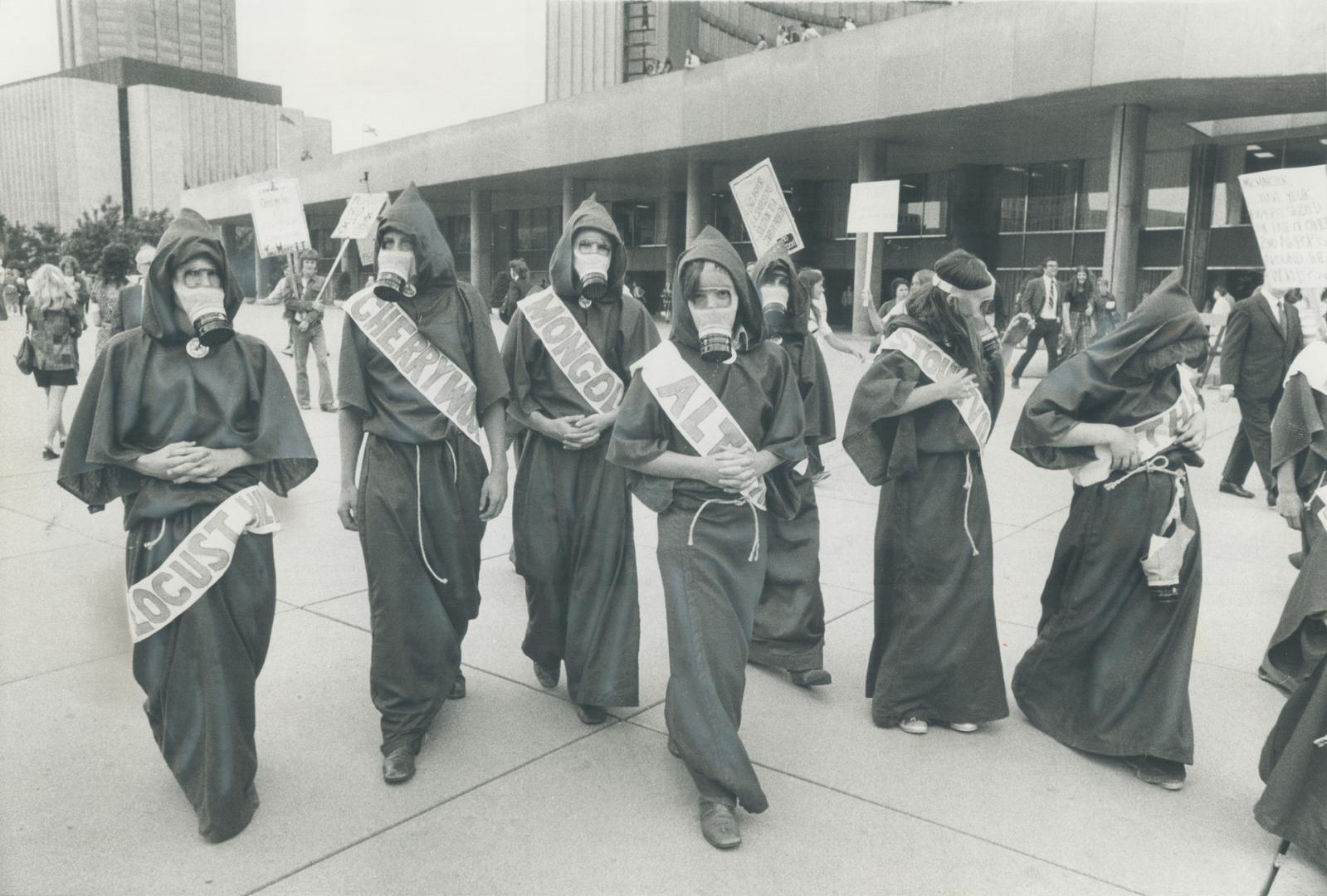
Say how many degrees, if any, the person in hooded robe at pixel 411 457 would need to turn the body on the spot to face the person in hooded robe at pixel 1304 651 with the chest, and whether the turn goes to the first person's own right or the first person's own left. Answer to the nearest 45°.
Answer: approximately 45° to the first person's own left

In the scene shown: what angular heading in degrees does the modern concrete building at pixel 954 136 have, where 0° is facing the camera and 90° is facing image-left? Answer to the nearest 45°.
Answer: approximately 45°

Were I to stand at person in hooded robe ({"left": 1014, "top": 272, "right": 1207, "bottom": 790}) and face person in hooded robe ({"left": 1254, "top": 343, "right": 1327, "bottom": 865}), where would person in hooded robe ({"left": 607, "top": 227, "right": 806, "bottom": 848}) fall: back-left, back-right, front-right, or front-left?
back-right

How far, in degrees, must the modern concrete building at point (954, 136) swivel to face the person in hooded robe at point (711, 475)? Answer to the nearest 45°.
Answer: approximately 45° to its left

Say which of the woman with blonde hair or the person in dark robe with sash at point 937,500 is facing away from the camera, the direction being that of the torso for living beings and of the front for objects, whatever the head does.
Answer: the woman with blonde hair

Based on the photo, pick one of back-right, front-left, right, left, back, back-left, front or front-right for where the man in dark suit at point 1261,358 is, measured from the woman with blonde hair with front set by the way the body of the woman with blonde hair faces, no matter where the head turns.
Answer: back-right

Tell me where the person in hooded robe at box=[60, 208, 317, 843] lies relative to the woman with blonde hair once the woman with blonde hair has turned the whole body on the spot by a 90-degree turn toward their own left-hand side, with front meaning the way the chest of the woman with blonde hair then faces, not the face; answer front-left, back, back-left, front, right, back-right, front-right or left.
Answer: left

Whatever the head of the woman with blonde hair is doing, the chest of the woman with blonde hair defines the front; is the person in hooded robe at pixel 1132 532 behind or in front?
behind

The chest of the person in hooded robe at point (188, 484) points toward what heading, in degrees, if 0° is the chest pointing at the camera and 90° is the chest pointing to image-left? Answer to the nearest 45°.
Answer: approximately 0°

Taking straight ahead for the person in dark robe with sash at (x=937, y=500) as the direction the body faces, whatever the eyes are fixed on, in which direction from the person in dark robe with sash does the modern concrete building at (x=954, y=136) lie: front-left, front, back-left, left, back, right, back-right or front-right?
back-left

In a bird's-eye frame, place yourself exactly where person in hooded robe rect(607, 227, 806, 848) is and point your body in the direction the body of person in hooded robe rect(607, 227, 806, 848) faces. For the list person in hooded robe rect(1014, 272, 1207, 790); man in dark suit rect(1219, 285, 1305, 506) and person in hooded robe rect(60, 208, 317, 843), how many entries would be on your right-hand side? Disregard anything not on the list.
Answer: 1

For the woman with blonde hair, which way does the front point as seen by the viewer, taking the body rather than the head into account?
away from the camera
